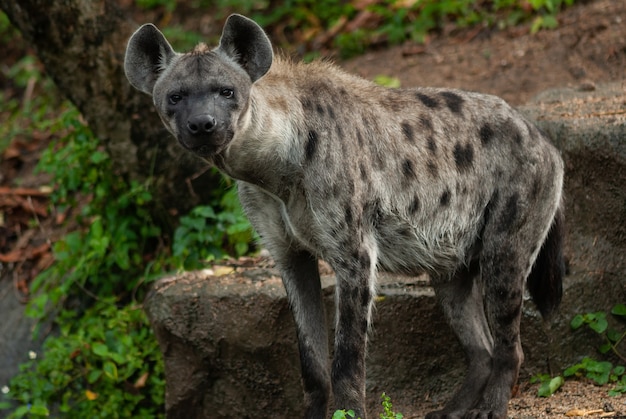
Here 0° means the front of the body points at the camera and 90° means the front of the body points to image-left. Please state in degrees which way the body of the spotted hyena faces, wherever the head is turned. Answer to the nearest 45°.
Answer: approximately 45°

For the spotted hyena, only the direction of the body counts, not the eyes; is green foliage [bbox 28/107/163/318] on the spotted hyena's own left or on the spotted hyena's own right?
on the spotted hyena's own right
